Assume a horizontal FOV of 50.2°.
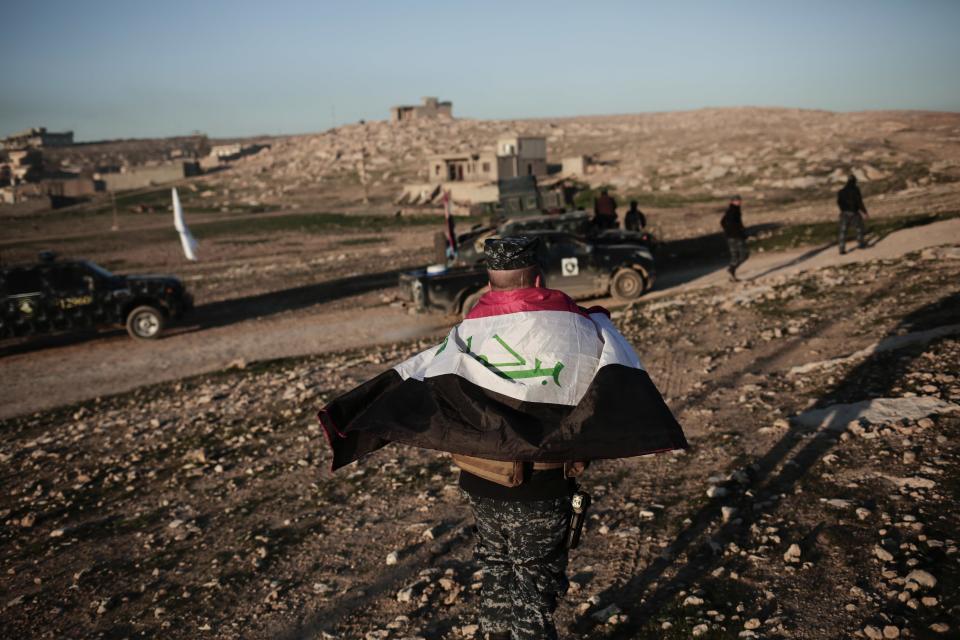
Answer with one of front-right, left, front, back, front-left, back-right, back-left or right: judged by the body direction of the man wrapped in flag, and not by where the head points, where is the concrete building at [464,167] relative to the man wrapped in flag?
front

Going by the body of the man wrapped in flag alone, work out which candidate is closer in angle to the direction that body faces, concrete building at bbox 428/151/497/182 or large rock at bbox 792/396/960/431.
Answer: the concrete building

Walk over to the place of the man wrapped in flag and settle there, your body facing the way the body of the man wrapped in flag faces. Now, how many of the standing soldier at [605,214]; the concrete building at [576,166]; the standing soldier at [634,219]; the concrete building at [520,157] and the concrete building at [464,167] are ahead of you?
5

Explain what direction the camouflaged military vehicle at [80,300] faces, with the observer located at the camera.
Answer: facing to the right of the viewer

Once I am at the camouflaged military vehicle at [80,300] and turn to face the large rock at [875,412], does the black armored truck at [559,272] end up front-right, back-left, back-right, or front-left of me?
front-left

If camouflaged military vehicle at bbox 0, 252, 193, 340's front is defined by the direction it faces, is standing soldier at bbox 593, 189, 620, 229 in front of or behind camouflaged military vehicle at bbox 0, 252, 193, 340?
in front

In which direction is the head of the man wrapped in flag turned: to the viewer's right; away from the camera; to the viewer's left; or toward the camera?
away from the camera

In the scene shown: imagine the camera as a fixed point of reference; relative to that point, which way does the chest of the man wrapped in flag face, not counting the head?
away from the camera

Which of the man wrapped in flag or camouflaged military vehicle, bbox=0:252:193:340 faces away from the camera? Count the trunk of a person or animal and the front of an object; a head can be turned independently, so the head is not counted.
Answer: the man wrapped in flag

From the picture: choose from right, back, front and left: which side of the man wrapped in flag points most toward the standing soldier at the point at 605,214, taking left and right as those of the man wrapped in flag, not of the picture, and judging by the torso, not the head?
front

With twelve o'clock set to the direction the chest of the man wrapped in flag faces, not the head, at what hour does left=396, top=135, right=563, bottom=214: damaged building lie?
The damaged building is roughly at 12 o'clock from the man wrapped in flag.
